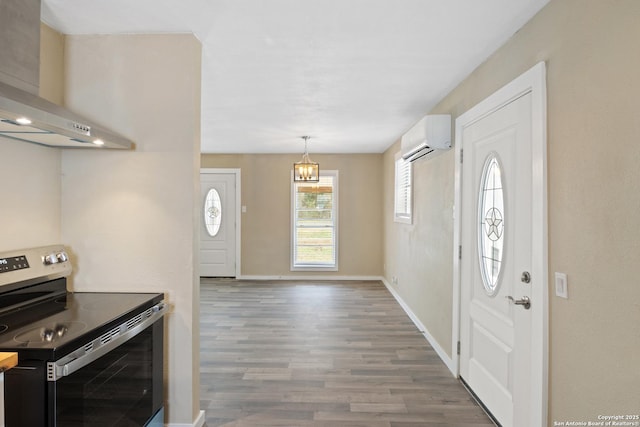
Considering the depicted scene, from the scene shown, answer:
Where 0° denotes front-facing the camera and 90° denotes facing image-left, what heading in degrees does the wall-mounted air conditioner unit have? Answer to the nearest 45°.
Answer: approximately 90°

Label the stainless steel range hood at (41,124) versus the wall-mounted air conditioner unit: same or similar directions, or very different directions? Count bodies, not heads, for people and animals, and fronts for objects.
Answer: very different directions

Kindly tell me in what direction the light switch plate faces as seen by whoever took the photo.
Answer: facing the viewer and to the left of the viewer

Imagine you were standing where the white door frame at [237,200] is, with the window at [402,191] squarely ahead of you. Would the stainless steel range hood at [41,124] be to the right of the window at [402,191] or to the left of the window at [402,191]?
right

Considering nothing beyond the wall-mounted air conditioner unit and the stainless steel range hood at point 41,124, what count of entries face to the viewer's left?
1

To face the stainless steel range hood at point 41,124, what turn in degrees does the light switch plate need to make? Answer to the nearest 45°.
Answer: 0° — it already faces it

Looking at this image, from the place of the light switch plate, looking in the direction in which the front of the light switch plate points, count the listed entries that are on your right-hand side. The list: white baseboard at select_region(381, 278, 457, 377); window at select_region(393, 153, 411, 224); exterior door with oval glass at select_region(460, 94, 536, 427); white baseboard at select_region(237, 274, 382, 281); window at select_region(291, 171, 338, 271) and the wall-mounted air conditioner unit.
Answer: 6

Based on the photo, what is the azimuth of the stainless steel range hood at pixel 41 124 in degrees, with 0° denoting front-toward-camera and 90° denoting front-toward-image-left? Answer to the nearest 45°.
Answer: approximately 315°

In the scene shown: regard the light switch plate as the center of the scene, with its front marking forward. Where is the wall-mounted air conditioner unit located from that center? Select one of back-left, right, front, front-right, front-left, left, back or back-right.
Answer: right

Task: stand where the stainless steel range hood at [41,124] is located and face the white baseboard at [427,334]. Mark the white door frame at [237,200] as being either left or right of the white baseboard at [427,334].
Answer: left

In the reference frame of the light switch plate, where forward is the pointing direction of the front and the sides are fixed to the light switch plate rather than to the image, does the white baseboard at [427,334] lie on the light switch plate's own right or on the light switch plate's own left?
on the light switch plate's own right

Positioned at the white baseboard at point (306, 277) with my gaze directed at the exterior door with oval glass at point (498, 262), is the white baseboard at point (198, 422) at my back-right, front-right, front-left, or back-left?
front-right

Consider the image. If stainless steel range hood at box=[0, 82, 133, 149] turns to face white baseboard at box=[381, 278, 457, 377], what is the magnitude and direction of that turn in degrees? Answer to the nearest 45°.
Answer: approximately 45° to its left

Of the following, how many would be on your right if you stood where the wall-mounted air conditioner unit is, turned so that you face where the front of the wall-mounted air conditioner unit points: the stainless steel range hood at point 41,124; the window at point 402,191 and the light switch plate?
1

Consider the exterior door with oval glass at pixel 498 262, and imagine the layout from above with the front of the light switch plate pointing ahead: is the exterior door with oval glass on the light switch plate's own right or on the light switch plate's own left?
on the light switch plate's own right

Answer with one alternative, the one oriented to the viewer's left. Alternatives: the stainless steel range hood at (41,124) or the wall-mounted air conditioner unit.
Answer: the wall-mounted air conditioner unit

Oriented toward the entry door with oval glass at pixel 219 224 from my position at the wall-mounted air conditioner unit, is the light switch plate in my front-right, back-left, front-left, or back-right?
back-left
